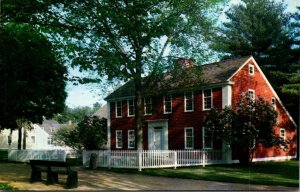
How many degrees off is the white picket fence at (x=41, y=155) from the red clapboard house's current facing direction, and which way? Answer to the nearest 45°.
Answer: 0° — it already faces it

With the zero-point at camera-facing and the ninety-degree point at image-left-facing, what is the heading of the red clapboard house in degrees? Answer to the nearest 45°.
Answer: approximately 45°

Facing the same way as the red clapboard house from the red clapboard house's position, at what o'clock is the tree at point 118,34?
The tree is roughly at 12 o'clock from the red clapboard house.
